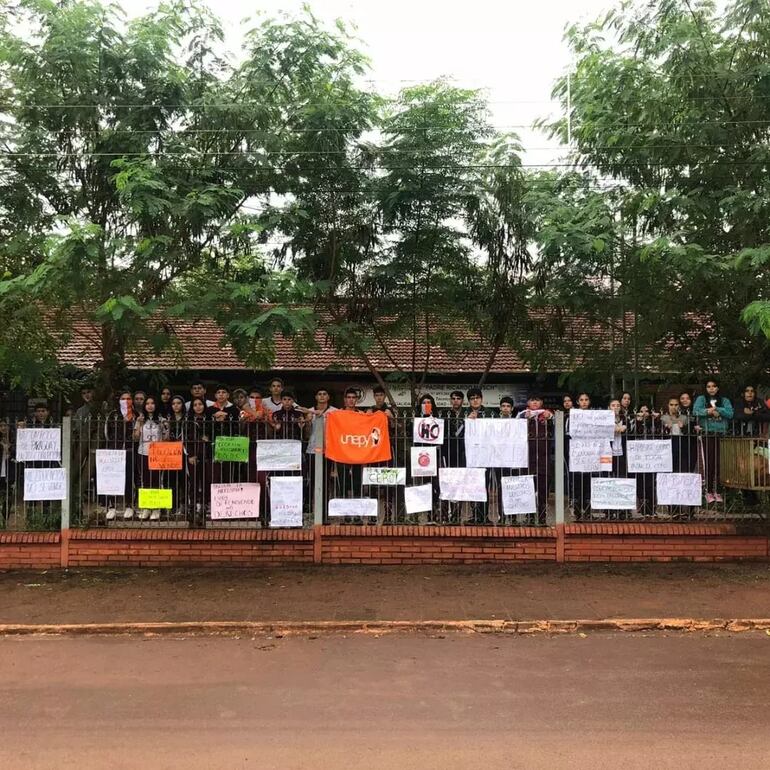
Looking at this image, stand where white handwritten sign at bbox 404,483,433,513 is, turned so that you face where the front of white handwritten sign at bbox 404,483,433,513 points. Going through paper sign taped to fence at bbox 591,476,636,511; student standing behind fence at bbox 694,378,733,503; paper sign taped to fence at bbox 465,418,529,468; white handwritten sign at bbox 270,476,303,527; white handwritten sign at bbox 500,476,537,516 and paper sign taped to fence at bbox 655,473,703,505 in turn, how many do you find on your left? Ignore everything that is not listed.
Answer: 5

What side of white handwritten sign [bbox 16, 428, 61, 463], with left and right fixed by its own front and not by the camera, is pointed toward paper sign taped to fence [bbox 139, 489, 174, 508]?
left

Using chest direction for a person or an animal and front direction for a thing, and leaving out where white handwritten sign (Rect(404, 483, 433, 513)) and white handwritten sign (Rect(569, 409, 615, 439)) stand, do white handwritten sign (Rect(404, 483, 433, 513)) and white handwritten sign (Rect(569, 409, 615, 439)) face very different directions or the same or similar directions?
same or similar directions

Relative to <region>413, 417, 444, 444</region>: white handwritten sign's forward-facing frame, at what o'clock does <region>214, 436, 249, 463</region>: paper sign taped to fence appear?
The paper sign taped to fence is roughly at 3 o'clock from the white handwritten sign.

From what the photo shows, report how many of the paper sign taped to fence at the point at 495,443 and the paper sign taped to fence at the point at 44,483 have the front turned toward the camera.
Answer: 2

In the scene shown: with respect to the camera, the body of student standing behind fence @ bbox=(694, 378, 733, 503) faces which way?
toward the camera

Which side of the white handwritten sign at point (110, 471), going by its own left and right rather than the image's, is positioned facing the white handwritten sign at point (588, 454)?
left

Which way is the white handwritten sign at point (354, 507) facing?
toward the camera

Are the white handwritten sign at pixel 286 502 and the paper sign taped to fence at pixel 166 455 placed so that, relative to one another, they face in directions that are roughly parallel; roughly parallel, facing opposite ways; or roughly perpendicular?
roughly parallel

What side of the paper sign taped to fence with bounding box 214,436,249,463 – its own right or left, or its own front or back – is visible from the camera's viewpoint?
front
